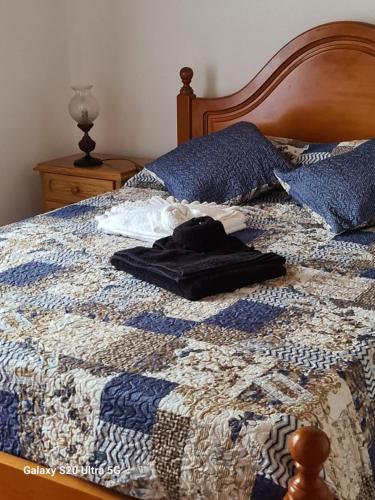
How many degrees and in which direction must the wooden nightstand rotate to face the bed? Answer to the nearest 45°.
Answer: approximately 45° to its left

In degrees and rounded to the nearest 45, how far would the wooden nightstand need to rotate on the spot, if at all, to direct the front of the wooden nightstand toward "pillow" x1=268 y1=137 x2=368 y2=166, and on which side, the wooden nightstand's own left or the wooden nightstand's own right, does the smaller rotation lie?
approximately 90° to the wooden nightstand's own left

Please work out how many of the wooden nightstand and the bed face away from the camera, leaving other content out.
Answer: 0

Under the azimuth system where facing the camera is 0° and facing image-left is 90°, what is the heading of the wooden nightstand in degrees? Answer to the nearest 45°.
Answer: approximately 45°

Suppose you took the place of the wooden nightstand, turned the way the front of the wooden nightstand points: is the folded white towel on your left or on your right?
on your left

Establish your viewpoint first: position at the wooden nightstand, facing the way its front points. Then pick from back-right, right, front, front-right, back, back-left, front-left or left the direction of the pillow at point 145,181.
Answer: left

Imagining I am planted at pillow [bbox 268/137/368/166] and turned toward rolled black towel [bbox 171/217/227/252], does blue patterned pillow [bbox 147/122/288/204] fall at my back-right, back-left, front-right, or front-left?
front-right

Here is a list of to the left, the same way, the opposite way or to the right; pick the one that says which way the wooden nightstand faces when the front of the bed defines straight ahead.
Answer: the same way

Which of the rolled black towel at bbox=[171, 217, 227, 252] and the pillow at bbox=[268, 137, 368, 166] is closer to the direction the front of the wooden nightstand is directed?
the rolled black towel

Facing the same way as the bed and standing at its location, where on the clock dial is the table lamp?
The table lamp is roughly at 4 o'clock from the bed.

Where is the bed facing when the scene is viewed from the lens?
facing the viewer and to the left of the viewer

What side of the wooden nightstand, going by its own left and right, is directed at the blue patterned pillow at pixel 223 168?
left

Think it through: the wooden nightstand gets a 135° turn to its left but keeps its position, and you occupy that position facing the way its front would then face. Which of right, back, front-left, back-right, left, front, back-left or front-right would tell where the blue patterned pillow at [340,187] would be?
front-right
